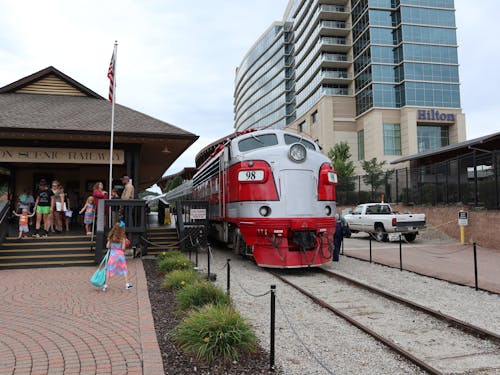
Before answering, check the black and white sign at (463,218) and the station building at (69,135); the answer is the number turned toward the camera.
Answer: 2

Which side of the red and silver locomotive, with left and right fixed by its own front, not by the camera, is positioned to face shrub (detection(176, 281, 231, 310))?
front

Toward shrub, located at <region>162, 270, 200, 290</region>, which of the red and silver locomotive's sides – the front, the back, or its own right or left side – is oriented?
front

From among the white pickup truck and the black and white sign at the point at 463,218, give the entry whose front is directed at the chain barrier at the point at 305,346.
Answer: the black and white sign

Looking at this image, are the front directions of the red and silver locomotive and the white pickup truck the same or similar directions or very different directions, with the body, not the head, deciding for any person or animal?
very different directions

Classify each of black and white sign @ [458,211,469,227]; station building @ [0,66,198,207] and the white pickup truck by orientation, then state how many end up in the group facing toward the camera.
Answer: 2

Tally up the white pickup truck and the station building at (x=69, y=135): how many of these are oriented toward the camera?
1

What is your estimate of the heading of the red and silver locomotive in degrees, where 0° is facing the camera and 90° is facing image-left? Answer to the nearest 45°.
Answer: approximately 315°
